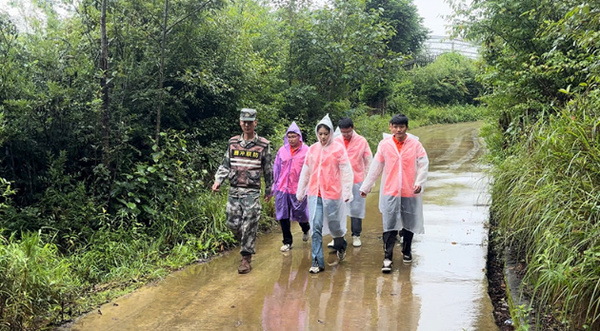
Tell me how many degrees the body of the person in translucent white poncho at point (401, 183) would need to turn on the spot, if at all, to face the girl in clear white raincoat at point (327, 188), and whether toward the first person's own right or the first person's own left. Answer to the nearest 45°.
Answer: approximately 90° to the first person's own right

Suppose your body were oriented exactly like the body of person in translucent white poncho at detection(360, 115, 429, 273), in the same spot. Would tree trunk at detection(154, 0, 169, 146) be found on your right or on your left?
on your right

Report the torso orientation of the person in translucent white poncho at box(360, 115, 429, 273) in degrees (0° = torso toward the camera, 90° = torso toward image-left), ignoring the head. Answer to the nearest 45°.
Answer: approximately 0°

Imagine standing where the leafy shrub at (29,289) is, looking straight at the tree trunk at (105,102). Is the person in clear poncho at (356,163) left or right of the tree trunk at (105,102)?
right

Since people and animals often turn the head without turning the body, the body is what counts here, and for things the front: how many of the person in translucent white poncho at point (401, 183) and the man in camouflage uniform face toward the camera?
2

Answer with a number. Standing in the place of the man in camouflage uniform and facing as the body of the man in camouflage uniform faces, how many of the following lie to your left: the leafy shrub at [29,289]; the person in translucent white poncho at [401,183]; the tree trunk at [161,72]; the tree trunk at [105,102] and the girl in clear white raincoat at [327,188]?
2

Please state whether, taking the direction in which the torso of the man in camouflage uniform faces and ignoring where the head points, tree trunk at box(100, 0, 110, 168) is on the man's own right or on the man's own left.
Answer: on the man's own right

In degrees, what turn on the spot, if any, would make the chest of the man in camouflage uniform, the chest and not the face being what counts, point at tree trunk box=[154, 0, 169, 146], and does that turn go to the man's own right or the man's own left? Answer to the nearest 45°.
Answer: approximately 135° to the man's own right

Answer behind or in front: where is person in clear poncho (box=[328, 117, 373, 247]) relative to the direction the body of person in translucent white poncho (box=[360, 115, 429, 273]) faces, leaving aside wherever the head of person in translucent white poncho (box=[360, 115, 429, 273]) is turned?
behind

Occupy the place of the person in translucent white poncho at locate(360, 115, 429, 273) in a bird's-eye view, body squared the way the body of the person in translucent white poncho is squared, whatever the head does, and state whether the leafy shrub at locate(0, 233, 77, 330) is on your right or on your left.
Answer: on your right

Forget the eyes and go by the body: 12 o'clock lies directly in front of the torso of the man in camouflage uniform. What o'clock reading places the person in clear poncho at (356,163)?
The person in clear poncho is roughly at 8 o'clock from the man in camouflage uniform.
